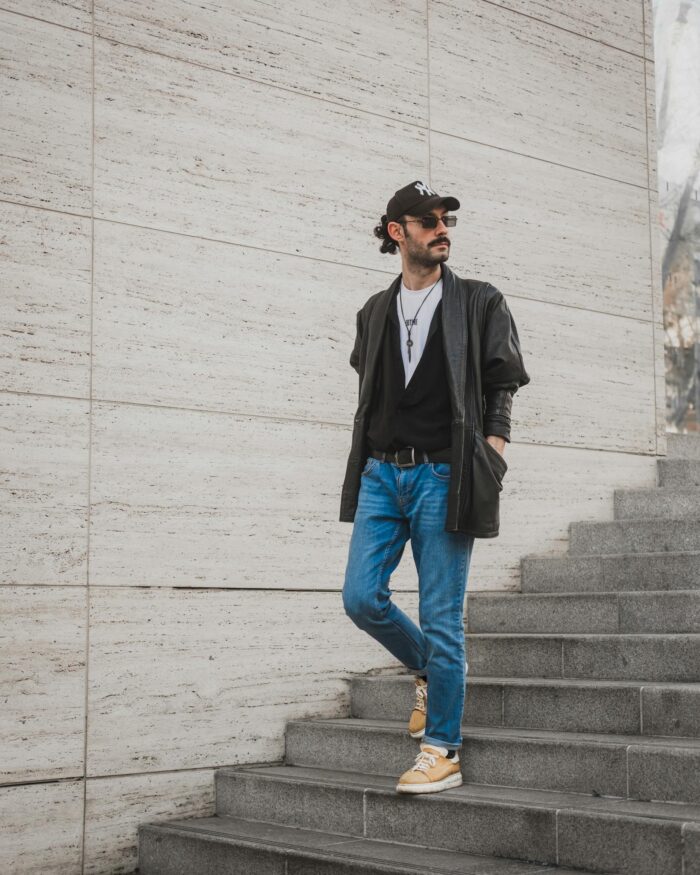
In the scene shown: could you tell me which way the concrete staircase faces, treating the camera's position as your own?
facing the viewer and to the left of the viewer
